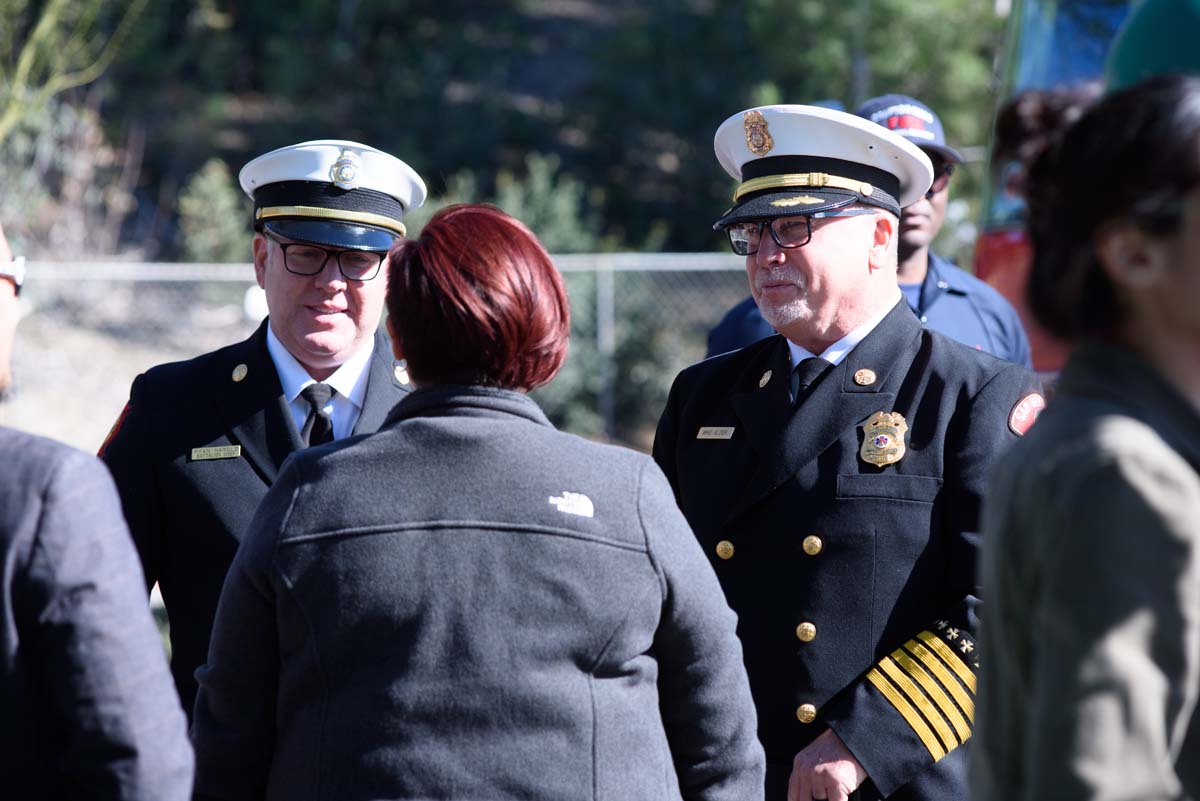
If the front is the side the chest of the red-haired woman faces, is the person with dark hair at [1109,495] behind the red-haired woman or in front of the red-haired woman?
behind

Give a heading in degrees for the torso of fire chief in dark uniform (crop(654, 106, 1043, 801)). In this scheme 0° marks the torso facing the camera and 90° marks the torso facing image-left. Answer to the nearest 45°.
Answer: approximately 45°

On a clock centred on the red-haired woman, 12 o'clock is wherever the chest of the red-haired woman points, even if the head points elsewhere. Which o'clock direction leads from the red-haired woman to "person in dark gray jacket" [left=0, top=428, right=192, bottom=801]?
The person in dark gray jacket is roughly at 8 o'clock from the red-haired woman.

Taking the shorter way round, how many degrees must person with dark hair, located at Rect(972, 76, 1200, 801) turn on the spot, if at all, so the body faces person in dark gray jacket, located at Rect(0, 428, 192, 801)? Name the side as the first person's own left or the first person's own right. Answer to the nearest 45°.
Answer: approximately 180°

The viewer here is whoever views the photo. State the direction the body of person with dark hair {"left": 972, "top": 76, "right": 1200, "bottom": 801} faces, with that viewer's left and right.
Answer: facing to the right of the viewer

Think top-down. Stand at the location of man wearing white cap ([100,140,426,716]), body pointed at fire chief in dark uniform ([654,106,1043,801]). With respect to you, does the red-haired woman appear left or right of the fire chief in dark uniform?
right

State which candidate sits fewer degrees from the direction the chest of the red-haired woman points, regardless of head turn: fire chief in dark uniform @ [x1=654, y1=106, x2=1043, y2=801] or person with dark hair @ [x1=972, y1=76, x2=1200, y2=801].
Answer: the fire chief in dark uniform

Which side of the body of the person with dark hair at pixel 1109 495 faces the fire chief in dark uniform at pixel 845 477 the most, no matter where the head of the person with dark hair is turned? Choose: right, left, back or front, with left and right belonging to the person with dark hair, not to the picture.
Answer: left

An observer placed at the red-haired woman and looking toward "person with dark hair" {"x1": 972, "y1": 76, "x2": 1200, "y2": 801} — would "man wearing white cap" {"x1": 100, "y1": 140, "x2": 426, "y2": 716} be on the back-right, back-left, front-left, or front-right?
back-left

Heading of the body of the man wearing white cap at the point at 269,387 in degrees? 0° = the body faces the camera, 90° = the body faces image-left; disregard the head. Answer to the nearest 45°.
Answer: approximately 0°

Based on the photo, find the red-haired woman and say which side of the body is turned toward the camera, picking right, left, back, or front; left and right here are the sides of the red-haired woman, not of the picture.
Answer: back
